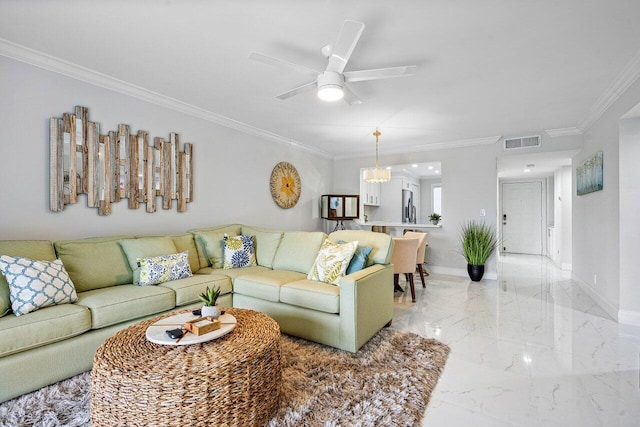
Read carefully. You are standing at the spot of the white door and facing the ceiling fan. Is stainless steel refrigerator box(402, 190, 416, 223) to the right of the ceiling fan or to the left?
right

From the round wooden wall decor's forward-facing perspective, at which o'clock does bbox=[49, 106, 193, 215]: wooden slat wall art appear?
The wooden slat wall art is roughly at 3 o'clock from the round wooden wall decor.

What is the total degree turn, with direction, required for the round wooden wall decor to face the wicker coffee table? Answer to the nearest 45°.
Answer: approximately 45° to its right

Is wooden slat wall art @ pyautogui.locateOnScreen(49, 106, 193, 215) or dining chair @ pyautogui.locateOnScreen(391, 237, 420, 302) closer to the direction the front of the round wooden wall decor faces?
the dining chair

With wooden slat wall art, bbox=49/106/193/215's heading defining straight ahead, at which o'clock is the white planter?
The white planter is roughly at 1 o'clock from the wooden slat wall art.

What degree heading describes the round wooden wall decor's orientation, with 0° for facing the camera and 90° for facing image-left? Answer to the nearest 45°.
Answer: approximately 315°
